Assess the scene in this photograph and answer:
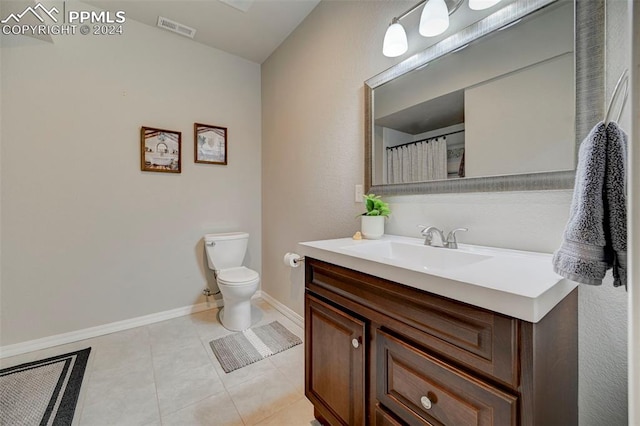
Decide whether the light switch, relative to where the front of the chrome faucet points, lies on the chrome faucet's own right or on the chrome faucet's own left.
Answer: on the chrome faucet's own right

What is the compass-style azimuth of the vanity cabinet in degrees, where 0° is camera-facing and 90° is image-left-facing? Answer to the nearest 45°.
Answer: approximately 45°

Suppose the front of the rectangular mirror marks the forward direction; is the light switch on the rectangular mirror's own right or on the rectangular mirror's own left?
on the rectangular mirror's own right

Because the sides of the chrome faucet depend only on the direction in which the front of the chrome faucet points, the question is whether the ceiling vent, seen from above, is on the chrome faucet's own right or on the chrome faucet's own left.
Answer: on the chrome faucet's own right

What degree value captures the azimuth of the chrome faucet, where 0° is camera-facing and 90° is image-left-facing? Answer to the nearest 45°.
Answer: approximately 45°

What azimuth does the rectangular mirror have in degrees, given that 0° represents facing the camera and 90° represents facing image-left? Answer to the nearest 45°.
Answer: approximately 45°

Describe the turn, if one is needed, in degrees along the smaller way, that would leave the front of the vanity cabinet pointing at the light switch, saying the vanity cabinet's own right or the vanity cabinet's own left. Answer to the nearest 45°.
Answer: approximately 90° to the vanity cabinet's own right
